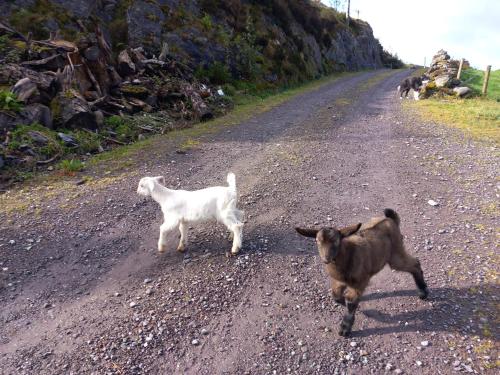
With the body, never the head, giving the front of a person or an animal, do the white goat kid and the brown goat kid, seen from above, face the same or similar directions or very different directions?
same or similar directions

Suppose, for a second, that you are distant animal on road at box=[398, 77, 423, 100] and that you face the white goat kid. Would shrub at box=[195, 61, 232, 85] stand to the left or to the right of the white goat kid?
right

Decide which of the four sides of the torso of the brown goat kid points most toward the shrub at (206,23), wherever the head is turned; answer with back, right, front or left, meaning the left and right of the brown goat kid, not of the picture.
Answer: right

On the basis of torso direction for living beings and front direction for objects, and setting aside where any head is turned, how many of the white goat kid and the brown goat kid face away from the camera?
0

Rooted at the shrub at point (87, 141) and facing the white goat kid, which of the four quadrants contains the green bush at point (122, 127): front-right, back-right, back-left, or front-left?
back-left

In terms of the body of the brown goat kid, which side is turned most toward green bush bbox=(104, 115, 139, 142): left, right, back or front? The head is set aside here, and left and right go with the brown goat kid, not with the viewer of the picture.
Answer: right

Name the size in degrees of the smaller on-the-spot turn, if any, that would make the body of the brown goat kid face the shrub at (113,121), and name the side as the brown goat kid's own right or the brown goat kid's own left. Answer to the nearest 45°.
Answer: approximately 90° to the brown goat kid's own right

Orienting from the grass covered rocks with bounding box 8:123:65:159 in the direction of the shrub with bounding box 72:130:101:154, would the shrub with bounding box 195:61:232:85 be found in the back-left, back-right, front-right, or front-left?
front-left

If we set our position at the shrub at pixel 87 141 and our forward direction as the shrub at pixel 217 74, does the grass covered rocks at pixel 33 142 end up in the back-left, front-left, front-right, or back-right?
back-left

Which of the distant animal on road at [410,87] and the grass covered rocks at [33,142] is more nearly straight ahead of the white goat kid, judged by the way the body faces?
the grass covered rocks

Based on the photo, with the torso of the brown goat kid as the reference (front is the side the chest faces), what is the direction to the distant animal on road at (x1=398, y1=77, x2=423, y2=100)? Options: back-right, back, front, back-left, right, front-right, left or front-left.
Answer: back-right

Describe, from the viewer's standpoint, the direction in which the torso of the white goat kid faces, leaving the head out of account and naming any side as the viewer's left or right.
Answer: facing to the left of the viewer

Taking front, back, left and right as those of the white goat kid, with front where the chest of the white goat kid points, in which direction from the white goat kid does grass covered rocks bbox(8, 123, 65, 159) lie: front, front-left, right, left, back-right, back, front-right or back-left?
front-right

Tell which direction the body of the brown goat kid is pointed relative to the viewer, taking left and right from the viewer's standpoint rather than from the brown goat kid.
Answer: facing the viewer and to the left of the viewer

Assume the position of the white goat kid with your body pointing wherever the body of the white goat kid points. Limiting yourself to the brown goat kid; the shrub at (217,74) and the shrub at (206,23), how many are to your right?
2
